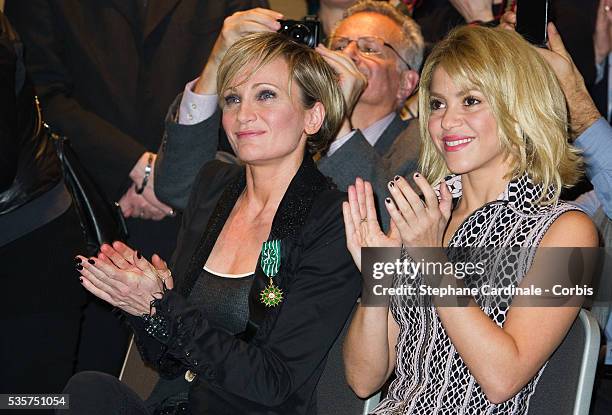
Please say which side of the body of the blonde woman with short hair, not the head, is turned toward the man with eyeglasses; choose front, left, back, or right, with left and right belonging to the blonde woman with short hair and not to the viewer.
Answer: back

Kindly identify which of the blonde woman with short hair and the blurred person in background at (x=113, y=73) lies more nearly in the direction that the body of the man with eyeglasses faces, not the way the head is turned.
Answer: the blonde woman with short hair

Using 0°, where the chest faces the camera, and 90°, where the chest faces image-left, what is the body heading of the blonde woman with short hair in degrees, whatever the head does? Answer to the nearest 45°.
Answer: approximately 45°

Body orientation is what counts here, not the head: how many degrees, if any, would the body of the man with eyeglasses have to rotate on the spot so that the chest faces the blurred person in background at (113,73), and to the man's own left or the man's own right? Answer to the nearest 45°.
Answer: approximately 90° to the man's own right

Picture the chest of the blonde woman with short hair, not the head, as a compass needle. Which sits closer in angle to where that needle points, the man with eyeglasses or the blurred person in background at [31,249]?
the blurred person in background

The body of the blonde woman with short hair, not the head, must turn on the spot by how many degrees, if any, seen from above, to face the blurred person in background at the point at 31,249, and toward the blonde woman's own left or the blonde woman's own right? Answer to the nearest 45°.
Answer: approximately 90° to the blonde woman's own right

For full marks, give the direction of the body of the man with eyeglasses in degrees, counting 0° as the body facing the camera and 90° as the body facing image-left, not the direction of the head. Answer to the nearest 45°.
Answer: approximately 45°
